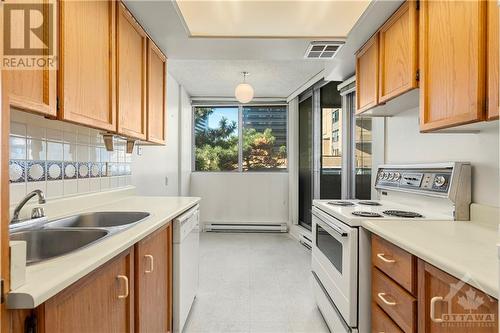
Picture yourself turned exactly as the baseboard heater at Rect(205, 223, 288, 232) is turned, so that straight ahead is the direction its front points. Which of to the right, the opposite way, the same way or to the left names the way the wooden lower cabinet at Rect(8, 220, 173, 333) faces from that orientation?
to the left

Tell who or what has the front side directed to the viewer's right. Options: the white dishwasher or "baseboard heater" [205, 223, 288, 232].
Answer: the white dishwasher

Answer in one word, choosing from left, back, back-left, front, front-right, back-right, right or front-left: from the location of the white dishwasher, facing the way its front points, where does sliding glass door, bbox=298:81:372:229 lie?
front-left

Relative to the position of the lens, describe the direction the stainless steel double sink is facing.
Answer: facing the viewer and to the right of the viewer

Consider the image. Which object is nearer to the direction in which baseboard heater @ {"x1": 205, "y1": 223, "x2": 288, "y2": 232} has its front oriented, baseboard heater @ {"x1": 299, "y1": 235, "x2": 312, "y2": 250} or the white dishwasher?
the white dishwasher

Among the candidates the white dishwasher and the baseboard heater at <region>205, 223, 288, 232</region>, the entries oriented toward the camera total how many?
1

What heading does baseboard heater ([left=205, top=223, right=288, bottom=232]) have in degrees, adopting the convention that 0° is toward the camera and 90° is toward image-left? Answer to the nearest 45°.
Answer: approximately 0°

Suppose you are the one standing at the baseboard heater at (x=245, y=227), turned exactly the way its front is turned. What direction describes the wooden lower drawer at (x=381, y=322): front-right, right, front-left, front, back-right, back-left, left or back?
front

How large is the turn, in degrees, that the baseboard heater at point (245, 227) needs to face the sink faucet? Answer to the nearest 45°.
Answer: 0° — it already faces it

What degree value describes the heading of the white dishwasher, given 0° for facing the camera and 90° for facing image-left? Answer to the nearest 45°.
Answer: approximately 270°

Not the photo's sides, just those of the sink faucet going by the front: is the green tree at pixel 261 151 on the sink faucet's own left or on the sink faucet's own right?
on the sink faucet's own left

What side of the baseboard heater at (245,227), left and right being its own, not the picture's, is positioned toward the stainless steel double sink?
front
